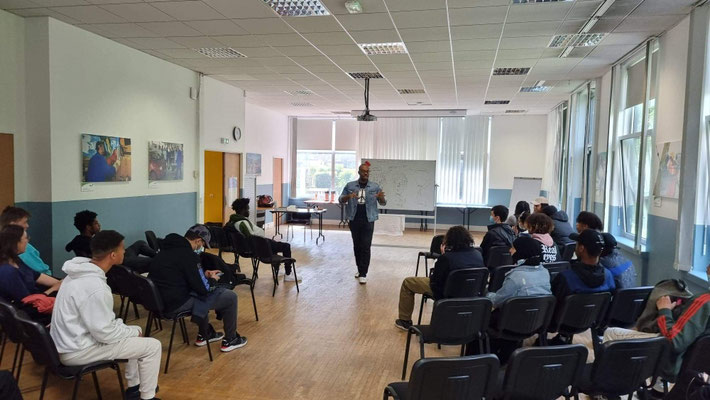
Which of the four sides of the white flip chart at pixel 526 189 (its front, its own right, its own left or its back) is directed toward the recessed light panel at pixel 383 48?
front

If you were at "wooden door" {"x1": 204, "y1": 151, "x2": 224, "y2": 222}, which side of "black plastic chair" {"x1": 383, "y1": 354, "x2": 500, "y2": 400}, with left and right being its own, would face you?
front

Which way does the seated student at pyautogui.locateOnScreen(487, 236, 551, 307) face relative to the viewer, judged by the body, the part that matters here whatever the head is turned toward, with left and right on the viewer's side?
facing away from the viewer and to the left of the viewer

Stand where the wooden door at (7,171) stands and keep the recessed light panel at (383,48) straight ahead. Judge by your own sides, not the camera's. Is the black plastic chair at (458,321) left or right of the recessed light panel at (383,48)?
right

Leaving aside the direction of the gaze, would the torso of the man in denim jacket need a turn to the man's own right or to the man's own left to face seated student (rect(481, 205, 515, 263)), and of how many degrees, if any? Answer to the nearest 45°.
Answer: approximately 45° to the man's own left

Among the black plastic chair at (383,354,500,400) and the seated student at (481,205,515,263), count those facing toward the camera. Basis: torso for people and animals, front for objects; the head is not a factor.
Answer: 0

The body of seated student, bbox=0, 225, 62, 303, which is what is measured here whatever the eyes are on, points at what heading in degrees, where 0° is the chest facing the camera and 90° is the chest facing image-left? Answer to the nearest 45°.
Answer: approximately 225°

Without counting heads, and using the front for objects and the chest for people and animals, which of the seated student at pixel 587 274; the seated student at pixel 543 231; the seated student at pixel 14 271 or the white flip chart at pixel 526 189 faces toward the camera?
the white flip chart

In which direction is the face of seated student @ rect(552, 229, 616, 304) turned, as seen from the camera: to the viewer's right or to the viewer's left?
to the viewer's left

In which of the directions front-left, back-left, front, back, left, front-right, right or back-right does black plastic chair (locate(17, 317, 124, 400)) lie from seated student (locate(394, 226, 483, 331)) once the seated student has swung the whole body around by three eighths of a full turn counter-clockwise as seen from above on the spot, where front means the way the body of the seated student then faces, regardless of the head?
front-right

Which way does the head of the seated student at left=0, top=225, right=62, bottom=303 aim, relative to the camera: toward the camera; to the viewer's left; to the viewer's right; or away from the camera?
to the viewer's right

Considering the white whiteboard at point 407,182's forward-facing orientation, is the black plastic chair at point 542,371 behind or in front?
in front

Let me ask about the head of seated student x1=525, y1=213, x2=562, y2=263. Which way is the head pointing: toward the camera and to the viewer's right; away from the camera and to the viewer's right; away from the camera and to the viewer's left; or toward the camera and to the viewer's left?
away from the camera and to the viewer's left

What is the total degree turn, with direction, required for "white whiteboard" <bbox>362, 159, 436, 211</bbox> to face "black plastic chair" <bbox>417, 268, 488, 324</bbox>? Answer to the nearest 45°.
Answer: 0° — it already faces it

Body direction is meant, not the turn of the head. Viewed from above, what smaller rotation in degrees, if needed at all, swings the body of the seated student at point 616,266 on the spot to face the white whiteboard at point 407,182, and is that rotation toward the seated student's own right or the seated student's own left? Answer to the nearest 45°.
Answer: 0° — they already face it
